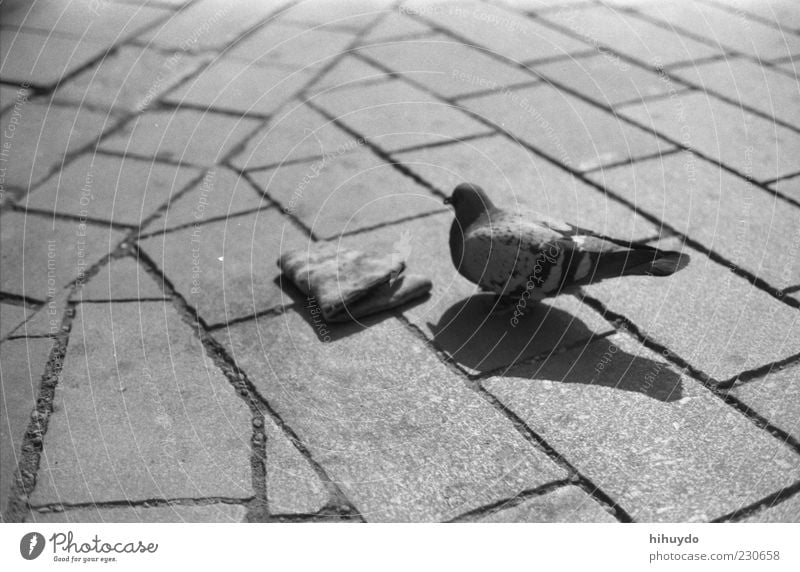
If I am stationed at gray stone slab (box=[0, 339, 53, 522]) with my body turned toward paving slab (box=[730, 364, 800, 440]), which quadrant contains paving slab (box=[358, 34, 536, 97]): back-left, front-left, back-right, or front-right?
front-left

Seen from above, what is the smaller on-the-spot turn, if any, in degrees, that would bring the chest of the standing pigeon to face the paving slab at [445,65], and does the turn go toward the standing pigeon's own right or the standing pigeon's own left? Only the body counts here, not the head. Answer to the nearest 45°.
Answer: approximately 90° to the standing pigeon's own right

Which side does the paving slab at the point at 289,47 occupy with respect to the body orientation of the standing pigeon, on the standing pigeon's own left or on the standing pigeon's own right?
on the standing pigeon's own right

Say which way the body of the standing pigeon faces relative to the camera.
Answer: to the viewer's left

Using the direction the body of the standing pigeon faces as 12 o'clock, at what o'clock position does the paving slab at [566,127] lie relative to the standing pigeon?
The paving slab is roughly at 3 o'clock from the standing pigeon.

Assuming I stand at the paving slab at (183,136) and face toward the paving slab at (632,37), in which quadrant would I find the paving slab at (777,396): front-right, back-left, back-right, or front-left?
front-right

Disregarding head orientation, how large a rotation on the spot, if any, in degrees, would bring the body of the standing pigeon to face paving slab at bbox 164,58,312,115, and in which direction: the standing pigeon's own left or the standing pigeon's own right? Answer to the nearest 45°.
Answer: approximately 45° to the standing pigeon's own right

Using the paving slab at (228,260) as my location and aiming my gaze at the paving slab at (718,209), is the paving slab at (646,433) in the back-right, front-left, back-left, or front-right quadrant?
front-right

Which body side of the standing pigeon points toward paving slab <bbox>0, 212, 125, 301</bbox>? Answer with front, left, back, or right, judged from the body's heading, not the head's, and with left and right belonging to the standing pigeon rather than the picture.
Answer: front

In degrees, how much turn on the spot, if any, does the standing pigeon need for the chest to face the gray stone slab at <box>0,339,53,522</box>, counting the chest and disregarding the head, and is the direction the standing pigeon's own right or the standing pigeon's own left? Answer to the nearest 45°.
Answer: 0° — it already faces it

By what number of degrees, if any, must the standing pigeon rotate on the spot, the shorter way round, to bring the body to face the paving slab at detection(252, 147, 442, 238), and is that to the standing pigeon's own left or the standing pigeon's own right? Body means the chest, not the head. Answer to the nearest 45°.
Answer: approximately 45° to the standing pigeon's own right
